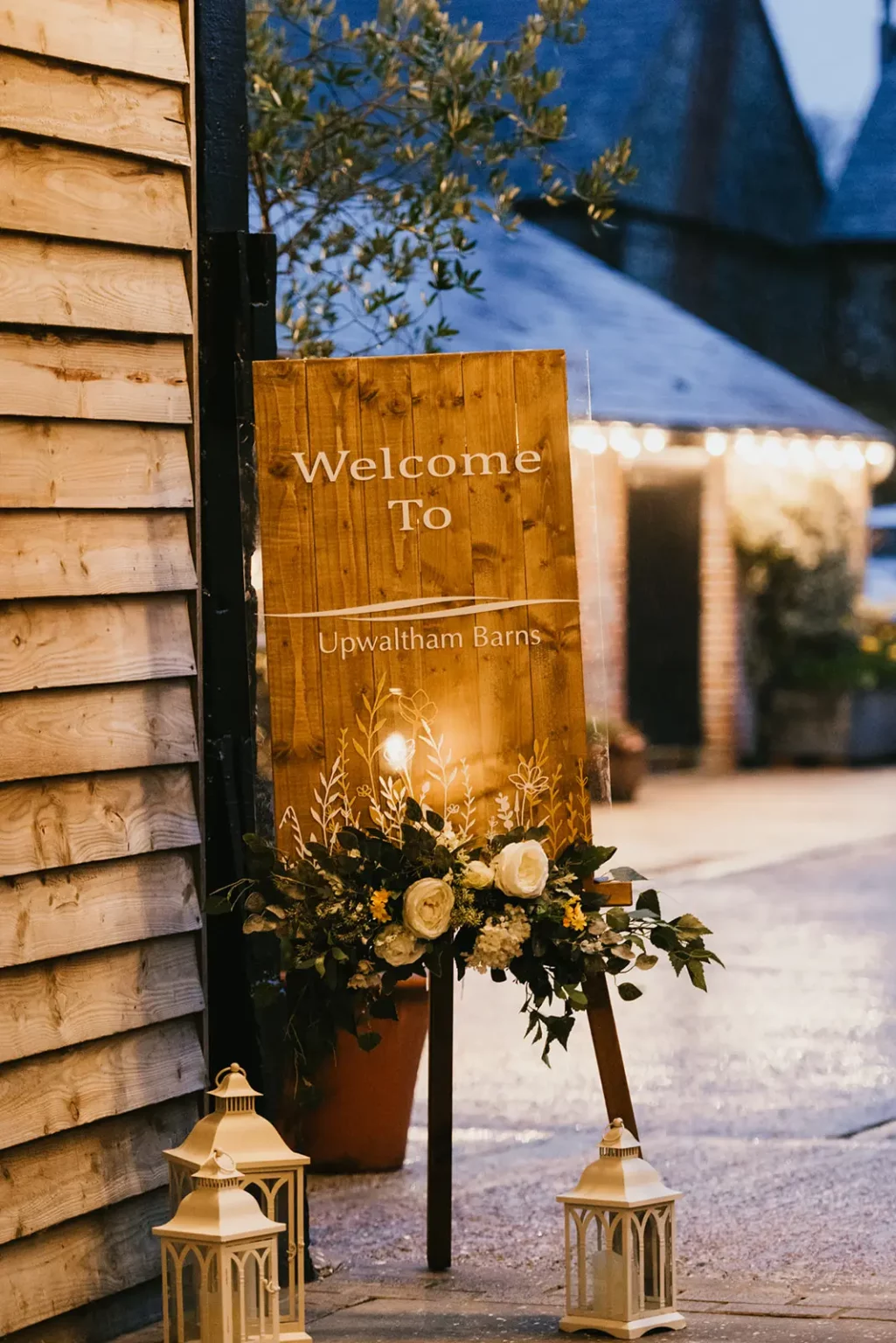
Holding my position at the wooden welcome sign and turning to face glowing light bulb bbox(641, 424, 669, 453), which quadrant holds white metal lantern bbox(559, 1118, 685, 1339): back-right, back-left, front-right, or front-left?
back-right

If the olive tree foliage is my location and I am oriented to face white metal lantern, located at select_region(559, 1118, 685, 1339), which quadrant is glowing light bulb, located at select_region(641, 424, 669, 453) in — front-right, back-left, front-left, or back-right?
back-left

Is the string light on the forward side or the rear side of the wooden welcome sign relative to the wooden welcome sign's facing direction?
on the rear side

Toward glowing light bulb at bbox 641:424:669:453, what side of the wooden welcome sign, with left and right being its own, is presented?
back

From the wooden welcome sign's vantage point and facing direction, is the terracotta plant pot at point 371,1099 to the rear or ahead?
to the rear

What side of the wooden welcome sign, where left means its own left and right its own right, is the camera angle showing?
front
